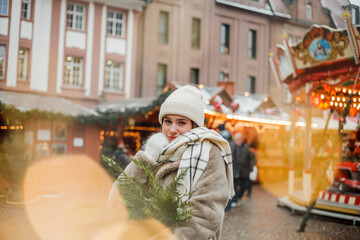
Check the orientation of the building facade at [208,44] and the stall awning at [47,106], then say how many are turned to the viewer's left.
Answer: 0

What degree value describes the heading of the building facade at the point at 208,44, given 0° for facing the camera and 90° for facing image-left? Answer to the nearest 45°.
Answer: approximately 315°

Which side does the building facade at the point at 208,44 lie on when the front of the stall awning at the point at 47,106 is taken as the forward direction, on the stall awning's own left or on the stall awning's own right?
on the stall awning's own left

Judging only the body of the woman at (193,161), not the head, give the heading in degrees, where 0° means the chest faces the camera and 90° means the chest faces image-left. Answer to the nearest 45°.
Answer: approximately 45°

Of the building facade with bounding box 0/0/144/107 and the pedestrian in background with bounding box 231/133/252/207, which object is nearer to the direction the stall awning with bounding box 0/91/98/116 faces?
the pedestrian in background

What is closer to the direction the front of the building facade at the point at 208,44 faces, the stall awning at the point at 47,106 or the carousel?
the carousel

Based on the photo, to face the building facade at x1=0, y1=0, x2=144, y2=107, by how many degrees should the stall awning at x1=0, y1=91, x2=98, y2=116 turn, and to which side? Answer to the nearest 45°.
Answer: approximately 135° to its left
